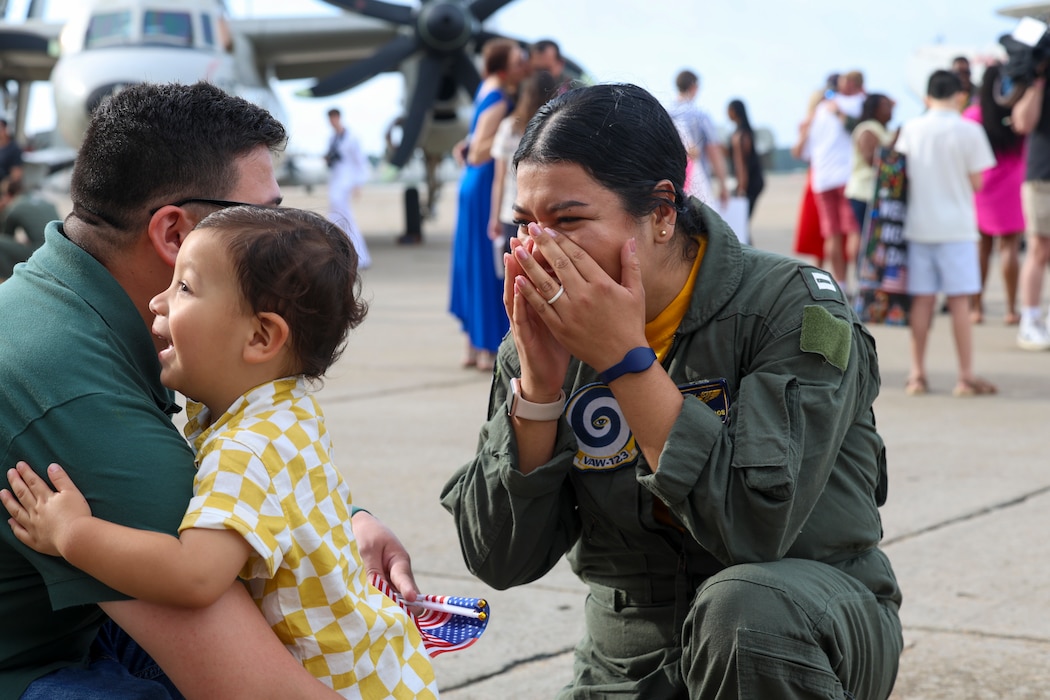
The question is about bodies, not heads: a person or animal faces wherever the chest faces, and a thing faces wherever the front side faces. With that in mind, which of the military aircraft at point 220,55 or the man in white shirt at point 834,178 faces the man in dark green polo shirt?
the military aircraft

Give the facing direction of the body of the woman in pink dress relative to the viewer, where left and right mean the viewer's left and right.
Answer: facing away from the viewer

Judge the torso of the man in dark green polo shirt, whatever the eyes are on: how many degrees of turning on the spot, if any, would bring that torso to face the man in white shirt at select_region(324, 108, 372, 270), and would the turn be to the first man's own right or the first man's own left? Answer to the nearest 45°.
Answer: approximately 90° to the first man's own left

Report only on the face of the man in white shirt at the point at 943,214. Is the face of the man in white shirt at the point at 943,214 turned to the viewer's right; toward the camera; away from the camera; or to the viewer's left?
away from the camera

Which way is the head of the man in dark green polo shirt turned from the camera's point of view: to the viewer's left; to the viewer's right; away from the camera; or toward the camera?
to the viewer's right

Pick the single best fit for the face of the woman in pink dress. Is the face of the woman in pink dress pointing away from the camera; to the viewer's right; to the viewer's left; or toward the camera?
away from the camera

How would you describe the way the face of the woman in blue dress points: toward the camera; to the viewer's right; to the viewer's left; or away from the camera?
to the viewer's right

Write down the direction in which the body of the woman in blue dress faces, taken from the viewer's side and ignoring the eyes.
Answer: to the viewer's right

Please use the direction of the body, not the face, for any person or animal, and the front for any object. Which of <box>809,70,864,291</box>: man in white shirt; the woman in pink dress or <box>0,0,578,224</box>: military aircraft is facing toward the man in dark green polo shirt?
the military aircraft

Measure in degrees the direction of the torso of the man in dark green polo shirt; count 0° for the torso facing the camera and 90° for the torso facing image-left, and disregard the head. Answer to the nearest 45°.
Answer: approximately 270°

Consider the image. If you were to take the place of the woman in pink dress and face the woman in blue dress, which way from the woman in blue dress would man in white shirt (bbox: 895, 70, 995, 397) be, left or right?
left
